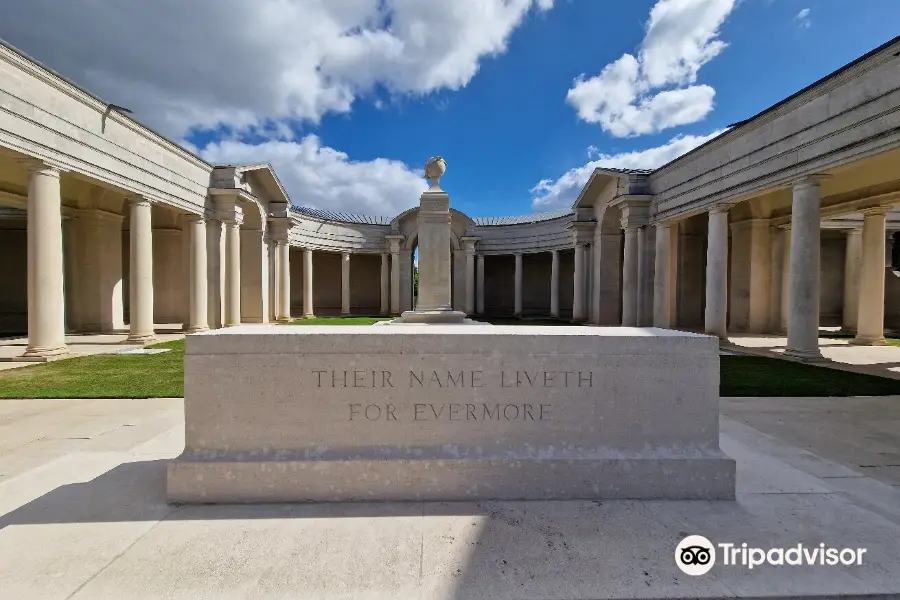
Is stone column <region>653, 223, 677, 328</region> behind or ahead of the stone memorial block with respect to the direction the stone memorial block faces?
behind

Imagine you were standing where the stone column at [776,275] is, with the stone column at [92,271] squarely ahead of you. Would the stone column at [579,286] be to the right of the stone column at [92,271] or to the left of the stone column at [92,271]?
right

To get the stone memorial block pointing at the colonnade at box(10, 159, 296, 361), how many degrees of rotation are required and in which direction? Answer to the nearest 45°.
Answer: approximately 135° to its right

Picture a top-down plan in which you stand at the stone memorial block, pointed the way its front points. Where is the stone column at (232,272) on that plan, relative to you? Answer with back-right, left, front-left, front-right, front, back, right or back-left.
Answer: back-right

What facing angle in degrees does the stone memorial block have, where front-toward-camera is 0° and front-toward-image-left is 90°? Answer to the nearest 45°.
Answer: approximately 0°

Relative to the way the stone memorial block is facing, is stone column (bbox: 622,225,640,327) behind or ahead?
behind

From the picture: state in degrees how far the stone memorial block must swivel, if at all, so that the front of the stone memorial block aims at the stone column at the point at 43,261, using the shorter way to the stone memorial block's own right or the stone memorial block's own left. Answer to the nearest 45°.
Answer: approximately 135° to the stone memorial block's own right

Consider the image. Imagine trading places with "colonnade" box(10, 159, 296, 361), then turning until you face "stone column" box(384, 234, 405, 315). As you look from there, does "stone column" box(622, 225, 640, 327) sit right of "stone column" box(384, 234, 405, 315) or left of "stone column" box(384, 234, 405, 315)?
right

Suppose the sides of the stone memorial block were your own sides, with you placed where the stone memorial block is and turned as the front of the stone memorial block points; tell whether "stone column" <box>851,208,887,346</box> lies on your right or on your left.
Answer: on your left
